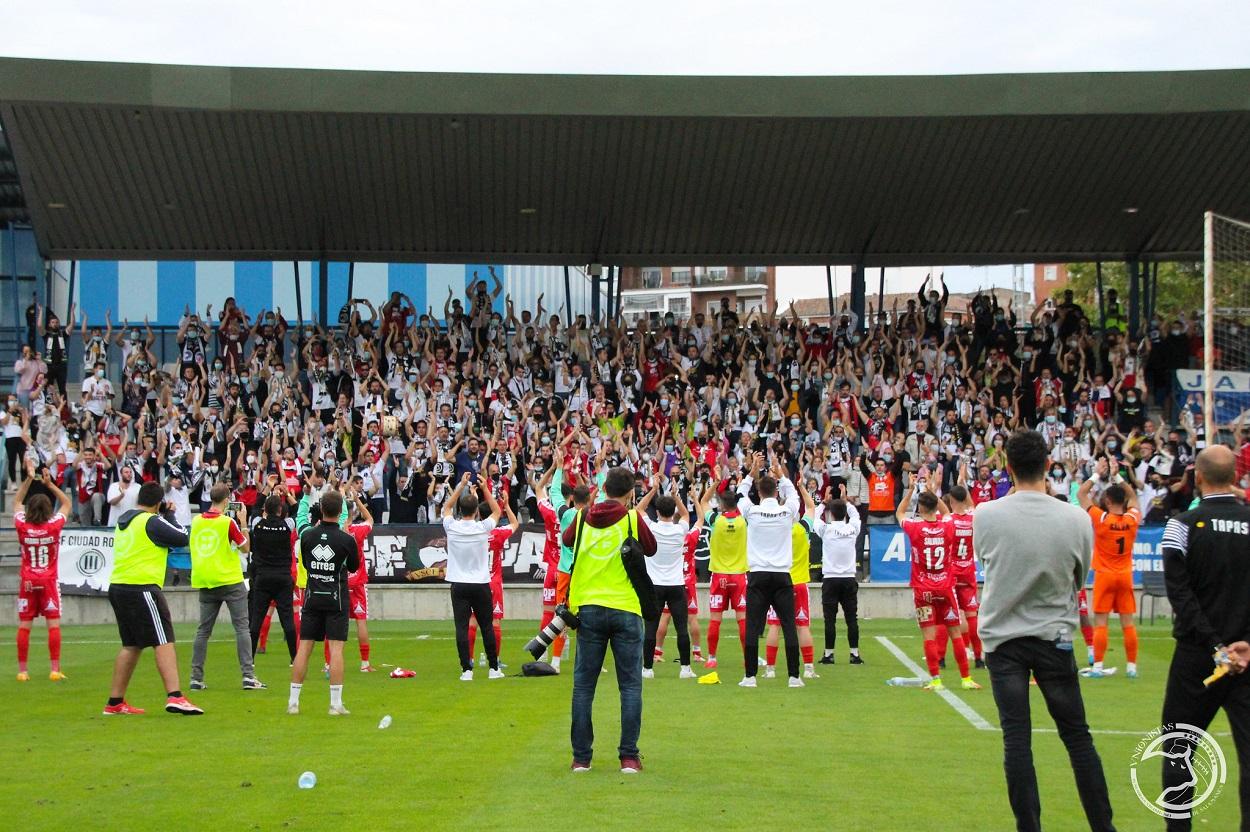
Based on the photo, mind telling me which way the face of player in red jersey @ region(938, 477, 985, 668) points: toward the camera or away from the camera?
away from the camera

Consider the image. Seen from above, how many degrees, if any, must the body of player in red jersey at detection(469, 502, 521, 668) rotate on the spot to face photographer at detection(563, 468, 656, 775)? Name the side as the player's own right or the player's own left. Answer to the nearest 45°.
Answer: approximately 180°

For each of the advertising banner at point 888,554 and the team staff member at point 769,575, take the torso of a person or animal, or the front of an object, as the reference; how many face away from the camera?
1

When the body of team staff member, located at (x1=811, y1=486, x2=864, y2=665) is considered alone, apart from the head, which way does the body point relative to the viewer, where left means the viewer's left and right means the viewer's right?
facing away from the viewer

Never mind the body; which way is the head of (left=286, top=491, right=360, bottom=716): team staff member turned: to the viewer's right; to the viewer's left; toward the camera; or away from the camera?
away from the camera

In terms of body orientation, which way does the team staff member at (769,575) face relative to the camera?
away from the camera

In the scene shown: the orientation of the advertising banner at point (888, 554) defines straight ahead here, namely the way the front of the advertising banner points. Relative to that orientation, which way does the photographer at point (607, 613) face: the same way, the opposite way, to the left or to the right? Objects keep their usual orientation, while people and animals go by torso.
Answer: the opposite way

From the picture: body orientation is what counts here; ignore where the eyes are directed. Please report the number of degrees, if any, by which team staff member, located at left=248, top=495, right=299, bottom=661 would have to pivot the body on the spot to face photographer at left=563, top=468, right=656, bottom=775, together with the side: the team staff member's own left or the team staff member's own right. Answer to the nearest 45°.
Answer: approximately 180°

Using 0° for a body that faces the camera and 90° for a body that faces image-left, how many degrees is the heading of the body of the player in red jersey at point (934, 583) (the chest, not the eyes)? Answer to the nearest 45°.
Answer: approximately 180°

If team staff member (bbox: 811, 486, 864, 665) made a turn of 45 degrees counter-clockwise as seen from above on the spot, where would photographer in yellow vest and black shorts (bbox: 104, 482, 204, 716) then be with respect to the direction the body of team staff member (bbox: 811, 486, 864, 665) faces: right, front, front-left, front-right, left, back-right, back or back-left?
left

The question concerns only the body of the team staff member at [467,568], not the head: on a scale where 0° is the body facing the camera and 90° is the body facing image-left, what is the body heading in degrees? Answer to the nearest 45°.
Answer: approximately 180°

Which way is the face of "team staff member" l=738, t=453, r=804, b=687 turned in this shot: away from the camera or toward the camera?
away from the camera

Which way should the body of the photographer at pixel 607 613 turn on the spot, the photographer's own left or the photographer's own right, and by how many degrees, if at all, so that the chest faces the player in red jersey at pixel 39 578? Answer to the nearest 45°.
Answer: approximately 45° to the photographer's own left

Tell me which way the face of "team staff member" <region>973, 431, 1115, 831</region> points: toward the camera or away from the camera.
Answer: away from the camera

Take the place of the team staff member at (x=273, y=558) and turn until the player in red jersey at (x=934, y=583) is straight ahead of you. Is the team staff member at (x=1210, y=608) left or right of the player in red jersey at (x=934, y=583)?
right

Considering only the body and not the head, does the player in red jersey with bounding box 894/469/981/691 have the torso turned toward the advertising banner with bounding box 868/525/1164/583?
yes
